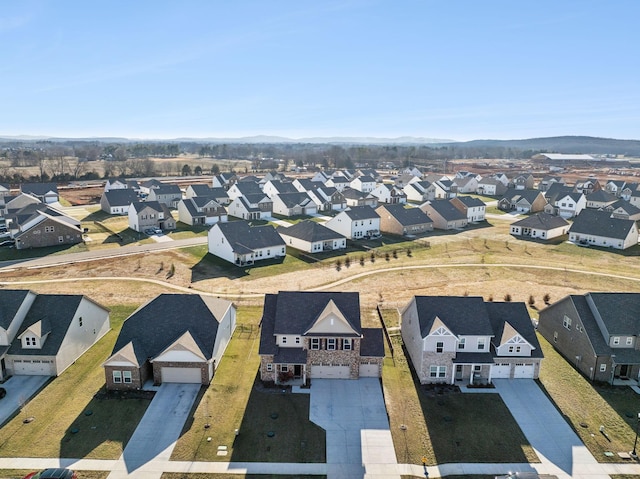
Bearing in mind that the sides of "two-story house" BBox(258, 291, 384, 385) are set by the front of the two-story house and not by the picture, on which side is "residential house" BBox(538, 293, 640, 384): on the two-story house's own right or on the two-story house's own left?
on the two-story house's own left

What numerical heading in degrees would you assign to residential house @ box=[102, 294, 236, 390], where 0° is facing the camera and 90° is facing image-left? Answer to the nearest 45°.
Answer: approximately 0°

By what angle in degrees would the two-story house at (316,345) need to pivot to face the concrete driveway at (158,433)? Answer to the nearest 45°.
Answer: approximately 45° to its right

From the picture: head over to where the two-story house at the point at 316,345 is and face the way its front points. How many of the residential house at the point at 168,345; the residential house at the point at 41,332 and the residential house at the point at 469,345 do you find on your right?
2

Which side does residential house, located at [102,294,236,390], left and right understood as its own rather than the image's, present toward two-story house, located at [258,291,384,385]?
left
